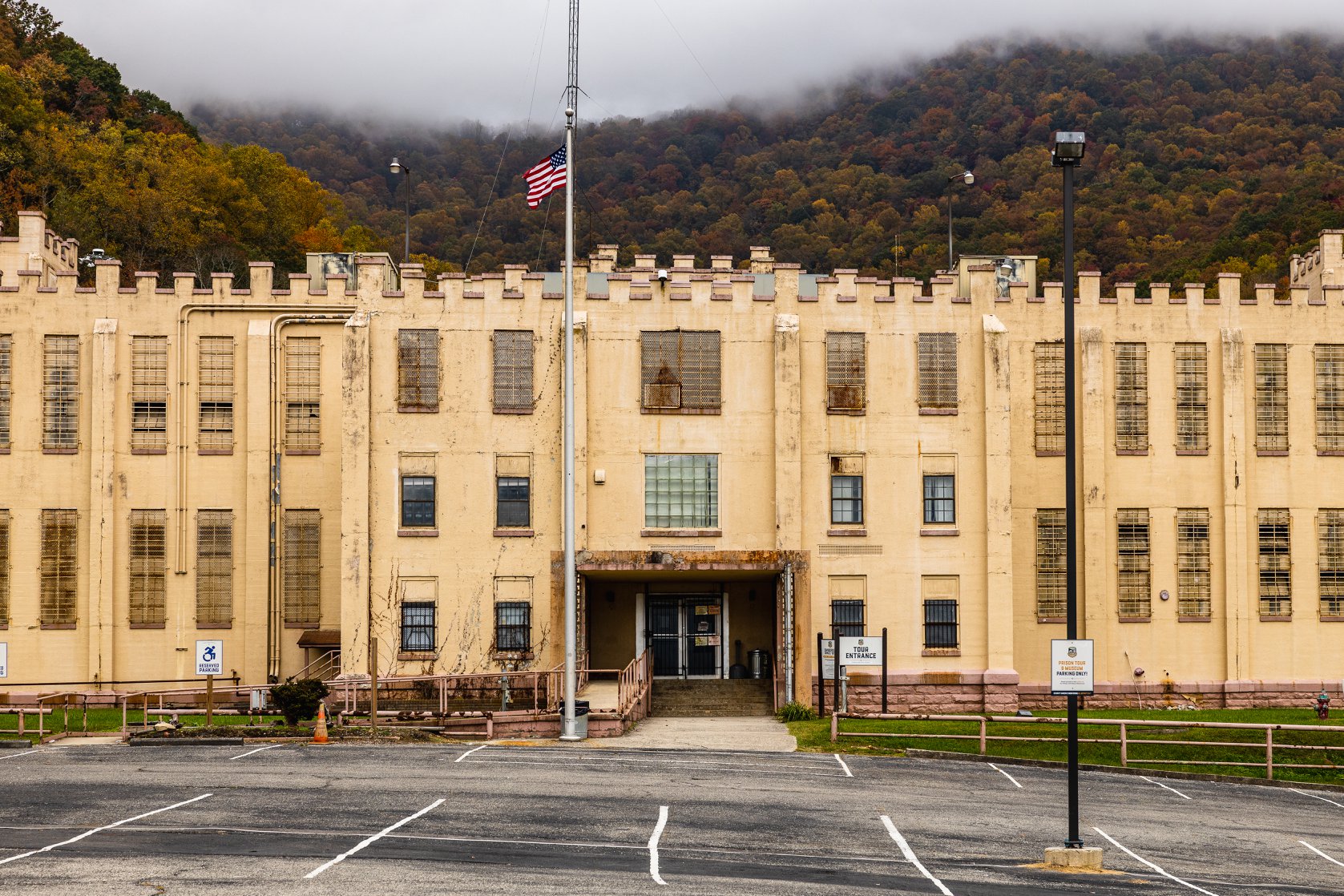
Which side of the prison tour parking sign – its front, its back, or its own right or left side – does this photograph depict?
front

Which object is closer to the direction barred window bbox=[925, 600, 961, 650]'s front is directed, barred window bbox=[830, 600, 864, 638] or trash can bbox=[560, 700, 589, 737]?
the trash can

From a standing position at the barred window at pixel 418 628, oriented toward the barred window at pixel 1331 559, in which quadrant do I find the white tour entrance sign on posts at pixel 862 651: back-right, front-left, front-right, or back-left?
front-right

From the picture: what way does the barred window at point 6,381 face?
toward the camera

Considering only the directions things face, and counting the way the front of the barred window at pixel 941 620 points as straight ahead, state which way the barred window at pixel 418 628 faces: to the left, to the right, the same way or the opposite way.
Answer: the same way

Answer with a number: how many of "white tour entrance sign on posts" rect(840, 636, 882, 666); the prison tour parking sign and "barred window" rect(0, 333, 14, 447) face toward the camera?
3

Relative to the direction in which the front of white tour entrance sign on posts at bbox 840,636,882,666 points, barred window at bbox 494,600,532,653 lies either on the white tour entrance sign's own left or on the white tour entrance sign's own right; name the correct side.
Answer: on the white tour entrance sign's own right

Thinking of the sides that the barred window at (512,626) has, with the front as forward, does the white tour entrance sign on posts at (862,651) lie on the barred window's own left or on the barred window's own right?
on the barred window's own left

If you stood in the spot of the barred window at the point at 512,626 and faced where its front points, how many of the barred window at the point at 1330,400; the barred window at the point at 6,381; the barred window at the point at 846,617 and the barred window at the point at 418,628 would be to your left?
2

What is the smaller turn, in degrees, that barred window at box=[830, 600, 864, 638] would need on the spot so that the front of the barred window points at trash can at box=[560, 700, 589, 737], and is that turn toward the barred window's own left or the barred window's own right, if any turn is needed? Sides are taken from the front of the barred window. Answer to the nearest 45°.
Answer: approximately 45° to the barred window's own right

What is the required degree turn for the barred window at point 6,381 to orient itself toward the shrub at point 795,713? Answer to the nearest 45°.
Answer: approximately 45° to its left

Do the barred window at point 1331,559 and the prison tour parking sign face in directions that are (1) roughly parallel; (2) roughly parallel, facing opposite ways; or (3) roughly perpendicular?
roughly parallel

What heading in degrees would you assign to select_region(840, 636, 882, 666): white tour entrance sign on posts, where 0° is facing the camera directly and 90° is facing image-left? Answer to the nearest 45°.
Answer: approximately 0°

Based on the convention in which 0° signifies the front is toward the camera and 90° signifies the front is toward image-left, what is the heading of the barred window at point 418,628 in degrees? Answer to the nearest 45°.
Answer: approximately 0°

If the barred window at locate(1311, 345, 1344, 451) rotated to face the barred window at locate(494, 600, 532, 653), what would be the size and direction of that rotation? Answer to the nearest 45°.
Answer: approximately 90° to its right

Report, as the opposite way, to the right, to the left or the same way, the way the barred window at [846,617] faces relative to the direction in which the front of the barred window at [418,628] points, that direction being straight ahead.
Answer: the same way

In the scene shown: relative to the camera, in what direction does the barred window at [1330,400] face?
facing the viewer

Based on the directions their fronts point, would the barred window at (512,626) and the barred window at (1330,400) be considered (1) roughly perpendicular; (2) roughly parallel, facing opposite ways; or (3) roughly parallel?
roughly parallel
